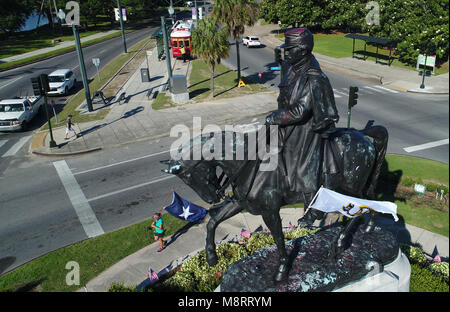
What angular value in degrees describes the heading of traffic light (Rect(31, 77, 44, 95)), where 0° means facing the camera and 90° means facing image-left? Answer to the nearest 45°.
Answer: approximately 90°

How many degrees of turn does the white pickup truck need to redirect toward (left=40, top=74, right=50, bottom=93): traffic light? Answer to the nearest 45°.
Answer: approximately 45° to its left

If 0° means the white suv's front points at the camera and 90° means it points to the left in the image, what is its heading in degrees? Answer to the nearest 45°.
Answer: approximately 45°

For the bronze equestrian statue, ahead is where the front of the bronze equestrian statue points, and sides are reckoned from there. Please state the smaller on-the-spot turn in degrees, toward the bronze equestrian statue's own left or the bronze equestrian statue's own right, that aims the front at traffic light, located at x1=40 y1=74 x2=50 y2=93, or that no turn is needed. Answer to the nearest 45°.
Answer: approximately 45° to the bronze equestrian statue's own right

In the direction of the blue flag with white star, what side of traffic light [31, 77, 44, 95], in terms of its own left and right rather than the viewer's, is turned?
left

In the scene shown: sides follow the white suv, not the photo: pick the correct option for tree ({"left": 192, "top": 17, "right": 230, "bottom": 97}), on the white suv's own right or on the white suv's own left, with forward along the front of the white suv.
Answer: on the white suv's own left

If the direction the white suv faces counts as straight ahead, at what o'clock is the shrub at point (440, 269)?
The shrub is roughly at 10 o'clock from the white suv.

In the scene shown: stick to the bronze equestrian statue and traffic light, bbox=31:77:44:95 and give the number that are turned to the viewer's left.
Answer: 2

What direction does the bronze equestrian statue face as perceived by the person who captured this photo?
facing to the left of the viewer
